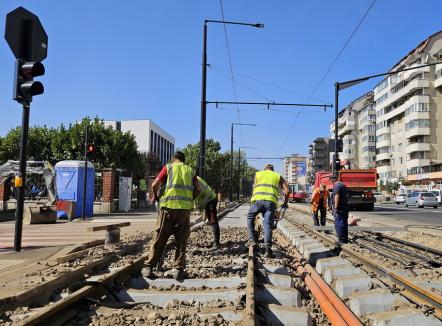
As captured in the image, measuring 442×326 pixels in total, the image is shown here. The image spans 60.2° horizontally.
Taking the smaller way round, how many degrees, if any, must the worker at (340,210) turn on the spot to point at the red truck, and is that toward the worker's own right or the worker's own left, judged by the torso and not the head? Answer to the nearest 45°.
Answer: approximately 90° to the worker's own right

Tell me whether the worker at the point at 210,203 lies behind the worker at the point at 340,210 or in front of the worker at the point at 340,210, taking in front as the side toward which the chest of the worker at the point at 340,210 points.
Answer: in front

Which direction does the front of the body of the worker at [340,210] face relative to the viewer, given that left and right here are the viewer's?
facing to the left of the viewer

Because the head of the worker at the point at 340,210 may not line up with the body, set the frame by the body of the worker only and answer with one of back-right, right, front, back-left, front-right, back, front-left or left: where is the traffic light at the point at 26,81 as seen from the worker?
front-left

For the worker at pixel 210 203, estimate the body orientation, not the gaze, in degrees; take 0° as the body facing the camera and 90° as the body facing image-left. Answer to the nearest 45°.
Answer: approximately 90°

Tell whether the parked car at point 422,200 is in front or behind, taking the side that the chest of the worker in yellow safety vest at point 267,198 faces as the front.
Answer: in front

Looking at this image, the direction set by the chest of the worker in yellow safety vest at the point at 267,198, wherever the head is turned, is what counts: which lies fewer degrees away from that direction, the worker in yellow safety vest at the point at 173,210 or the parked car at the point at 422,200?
the parked car

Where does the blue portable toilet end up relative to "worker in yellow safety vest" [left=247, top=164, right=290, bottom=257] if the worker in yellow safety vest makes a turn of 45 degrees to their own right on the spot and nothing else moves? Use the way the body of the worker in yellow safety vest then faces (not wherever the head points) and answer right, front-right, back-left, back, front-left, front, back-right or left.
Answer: left

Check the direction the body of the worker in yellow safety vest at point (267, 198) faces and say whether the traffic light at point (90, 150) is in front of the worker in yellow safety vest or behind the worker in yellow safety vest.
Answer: in front

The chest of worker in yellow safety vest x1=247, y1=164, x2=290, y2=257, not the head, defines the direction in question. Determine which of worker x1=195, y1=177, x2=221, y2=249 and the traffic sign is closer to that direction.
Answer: the worker

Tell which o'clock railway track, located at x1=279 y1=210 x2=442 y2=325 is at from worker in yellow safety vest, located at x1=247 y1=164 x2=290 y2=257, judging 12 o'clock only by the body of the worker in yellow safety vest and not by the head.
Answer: The railway track is roughly at 5 o'clock from the worker in yellow safety vest.

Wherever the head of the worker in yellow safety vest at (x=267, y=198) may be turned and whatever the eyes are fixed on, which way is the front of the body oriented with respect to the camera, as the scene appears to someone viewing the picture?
away from the camera
